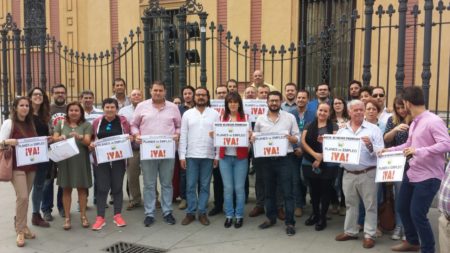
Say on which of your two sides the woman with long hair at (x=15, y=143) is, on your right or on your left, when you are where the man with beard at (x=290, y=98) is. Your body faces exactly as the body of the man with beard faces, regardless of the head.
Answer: on your right

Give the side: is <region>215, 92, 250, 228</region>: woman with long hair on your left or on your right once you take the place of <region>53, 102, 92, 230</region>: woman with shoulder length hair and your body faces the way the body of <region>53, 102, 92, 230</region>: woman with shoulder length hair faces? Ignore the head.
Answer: on your left

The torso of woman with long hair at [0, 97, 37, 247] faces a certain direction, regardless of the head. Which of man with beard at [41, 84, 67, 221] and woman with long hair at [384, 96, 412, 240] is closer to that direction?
the woman with long hair

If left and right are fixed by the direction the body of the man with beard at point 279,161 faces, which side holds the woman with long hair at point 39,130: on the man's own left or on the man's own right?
on the man's own right

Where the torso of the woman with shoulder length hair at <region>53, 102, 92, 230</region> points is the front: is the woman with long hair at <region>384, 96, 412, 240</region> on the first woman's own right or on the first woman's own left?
on the first woman's own left
